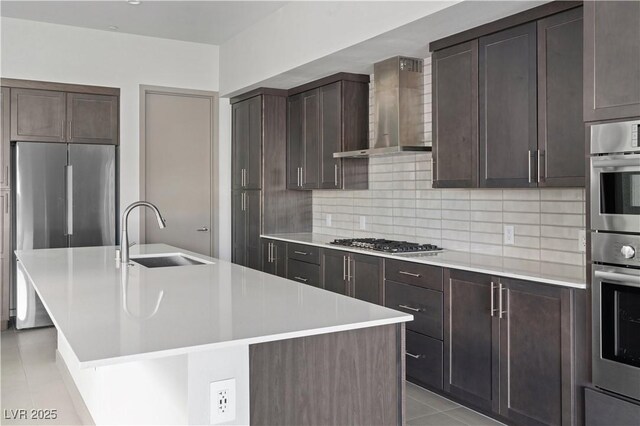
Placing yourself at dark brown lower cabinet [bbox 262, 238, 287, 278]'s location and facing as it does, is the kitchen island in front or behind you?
in front

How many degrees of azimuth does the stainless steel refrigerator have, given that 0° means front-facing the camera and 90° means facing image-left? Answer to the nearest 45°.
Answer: approximately 0°

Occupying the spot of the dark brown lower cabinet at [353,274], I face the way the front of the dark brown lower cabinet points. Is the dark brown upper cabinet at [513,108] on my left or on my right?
on my left

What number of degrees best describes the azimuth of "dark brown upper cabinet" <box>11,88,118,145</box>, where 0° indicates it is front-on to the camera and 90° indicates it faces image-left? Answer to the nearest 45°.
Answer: approximately 0°

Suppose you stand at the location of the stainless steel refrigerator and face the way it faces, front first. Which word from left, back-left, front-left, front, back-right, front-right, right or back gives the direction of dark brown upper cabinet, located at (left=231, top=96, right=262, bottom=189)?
left

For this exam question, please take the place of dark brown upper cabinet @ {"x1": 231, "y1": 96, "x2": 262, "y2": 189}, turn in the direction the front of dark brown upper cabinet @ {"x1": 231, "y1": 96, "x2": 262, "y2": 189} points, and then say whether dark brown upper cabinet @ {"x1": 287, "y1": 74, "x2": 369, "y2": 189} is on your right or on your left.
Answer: on your left

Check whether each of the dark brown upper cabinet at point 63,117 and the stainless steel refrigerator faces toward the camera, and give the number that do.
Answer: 2

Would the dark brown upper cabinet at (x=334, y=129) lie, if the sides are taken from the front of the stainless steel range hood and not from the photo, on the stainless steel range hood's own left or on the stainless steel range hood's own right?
on the stainless steel range hood's own right

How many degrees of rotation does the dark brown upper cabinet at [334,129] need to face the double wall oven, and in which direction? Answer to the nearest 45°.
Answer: approximately 90° to its left
